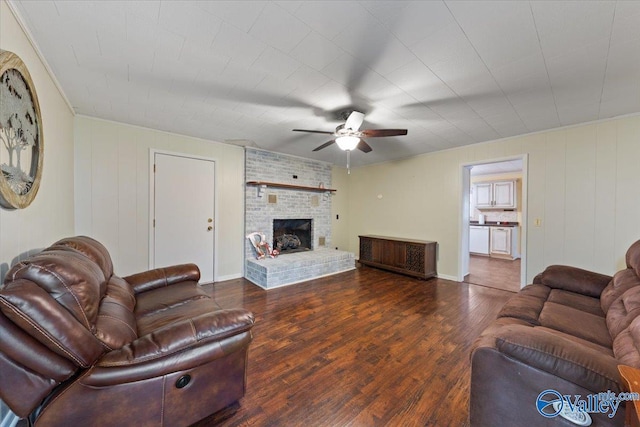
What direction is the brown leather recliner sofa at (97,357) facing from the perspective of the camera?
to the viewer's right

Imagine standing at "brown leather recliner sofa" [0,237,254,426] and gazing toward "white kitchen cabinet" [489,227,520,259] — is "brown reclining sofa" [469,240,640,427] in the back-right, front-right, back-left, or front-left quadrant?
front-right

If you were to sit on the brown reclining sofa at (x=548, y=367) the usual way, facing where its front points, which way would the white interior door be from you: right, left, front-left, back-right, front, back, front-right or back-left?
front

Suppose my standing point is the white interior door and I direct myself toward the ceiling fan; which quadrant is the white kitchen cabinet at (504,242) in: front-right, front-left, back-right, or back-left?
front-left

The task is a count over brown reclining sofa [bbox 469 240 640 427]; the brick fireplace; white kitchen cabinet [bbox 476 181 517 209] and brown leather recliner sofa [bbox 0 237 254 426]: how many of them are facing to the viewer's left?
1

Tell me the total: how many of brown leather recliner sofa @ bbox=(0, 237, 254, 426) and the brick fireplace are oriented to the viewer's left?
0

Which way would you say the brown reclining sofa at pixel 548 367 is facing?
to the viewer's left

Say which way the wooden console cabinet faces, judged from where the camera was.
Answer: facing the viewer and to the left of the viewer

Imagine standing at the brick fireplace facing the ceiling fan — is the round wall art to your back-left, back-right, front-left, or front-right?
front-right

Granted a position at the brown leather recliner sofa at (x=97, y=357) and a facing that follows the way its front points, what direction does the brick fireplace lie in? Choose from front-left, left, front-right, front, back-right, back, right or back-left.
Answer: front-left

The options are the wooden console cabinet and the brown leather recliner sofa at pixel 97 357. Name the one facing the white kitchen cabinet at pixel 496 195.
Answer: the brown leather recliner sofa

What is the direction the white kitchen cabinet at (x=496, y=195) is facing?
toward the camera

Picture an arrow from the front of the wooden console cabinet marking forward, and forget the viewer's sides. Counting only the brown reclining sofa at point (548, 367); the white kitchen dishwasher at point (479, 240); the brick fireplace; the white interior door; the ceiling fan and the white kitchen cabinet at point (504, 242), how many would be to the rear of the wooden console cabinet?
2

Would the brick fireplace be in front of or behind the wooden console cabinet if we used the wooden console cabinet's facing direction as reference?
in front

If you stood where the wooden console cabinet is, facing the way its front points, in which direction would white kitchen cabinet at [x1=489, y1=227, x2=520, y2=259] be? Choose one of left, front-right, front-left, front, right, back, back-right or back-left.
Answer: back

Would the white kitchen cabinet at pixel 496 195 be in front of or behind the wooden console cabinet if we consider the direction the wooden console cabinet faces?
behind

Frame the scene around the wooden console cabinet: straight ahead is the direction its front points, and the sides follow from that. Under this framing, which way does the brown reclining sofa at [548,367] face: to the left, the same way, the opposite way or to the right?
to the right
